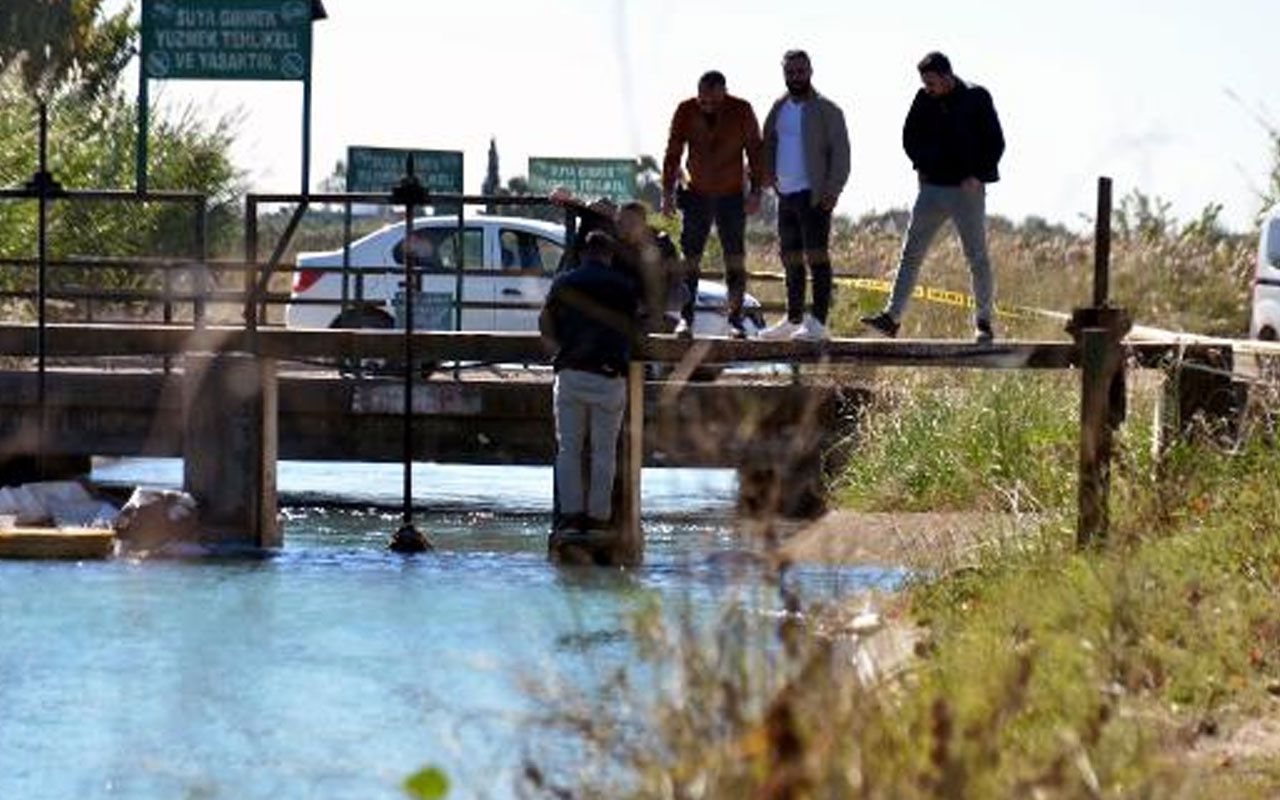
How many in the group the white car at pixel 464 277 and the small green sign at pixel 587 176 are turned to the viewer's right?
1

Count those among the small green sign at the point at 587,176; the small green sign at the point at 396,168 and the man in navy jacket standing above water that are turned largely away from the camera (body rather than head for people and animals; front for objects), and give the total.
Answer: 1

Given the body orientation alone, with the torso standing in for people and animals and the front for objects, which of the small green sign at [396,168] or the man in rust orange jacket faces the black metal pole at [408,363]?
the small green sign

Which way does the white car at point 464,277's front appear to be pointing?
to the viewer's right

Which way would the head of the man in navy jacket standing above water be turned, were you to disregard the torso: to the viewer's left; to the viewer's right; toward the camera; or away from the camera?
away from the camera

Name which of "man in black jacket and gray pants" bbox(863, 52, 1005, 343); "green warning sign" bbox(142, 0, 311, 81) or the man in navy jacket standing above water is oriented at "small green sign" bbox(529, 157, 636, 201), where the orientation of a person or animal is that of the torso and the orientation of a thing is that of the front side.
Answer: the man in navy jacket standing above water

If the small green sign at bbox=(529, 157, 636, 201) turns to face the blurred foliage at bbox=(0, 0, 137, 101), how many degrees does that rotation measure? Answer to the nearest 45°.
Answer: approximately 135° to its right
